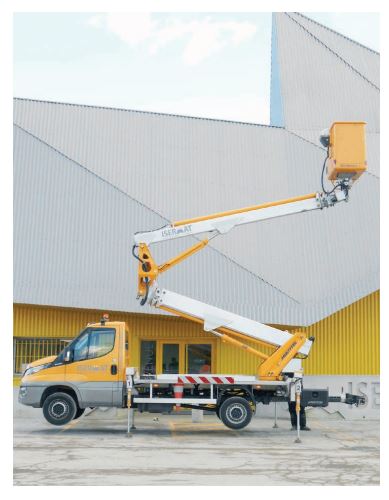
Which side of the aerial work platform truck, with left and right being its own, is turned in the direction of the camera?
left
